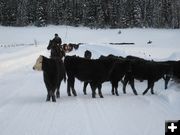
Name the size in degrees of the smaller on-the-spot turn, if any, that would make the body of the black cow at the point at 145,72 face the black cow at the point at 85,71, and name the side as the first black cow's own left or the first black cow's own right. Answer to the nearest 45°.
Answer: approximately 135° to the first black cow's own right

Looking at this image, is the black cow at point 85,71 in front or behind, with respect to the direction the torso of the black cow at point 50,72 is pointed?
behind

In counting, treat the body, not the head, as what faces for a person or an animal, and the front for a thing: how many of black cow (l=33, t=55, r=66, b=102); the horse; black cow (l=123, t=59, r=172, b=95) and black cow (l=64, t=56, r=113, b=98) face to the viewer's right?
2

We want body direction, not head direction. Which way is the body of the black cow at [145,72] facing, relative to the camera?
to the viewer's right
